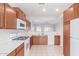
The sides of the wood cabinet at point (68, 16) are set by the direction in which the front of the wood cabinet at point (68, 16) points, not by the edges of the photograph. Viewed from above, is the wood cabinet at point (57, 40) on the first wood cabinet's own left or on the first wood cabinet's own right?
on the first wood cabinet's own right

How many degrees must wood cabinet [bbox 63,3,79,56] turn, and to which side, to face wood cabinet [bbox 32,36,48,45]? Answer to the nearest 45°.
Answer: approximately 45° to its right

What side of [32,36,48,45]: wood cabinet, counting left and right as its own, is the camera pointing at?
front

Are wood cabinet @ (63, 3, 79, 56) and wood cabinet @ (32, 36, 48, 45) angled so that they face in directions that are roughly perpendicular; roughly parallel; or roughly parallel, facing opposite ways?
roughly perpendicular

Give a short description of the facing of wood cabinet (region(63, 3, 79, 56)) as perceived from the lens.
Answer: facing to the left of the viewer

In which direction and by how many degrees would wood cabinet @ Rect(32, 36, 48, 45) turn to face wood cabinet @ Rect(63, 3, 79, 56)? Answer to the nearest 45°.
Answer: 0° — it already faces it

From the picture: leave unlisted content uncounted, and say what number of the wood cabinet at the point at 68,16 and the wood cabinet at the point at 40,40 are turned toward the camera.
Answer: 1

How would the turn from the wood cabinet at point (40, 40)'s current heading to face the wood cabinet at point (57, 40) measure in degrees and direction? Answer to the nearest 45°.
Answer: approximately 90° to its left
